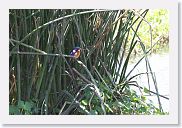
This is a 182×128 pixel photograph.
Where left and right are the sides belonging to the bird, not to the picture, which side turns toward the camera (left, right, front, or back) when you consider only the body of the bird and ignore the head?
right
